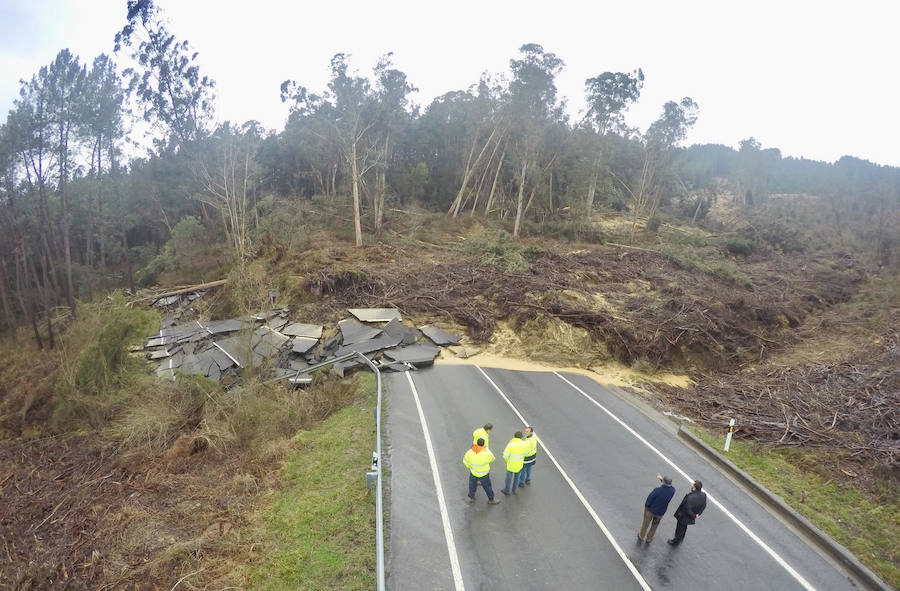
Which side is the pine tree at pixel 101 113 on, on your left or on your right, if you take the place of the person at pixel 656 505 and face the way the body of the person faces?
on your left

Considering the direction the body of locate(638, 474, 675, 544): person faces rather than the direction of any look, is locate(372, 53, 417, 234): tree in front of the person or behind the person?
in front

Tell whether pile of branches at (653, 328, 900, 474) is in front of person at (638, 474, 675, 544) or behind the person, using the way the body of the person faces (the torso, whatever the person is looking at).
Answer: in front

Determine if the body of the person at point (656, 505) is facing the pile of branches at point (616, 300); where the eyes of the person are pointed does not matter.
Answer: yes

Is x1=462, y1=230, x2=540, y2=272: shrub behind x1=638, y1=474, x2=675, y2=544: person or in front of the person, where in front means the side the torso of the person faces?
in front

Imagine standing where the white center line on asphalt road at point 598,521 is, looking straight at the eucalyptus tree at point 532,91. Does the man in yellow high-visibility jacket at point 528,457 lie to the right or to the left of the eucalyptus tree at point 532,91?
left

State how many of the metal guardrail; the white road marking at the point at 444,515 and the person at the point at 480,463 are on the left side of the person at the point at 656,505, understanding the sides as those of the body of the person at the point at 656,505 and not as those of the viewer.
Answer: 3

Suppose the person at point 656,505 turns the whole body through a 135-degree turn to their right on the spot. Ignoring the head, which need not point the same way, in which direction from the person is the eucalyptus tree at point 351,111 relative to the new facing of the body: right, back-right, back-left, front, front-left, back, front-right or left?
back

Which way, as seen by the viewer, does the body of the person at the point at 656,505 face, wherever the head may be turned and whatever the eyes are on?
away from the camera

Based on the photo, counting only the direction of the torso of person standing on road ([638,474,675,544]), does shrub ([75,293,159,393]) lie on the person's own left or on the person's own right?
on the person's own left

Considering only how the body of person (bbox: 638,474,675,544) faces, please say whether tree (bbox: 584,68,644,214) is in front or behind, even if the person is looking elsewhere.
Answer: in front
